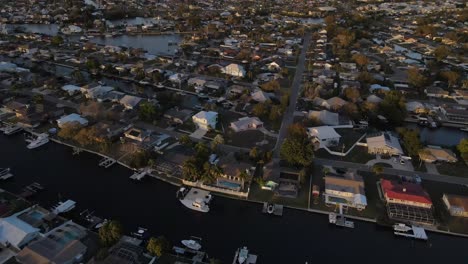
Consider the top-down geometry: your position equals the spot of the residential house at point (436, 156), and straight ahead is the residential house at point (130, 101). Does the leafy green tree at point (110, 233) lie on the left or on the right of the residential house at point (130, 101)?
left

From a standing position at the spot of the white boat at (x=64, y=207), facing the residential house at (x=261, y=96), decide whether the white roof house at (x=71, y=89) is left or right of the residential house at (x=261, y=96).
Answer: left

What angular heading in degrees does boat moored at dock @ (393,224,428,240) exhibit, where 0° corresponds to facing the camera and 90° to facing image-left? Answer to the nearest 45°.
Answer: approximately 90°

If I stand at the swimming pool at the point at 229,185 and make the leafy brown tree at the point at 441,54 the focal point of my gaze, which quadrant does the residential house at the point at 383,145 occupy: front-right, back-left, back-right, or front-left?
front-right
